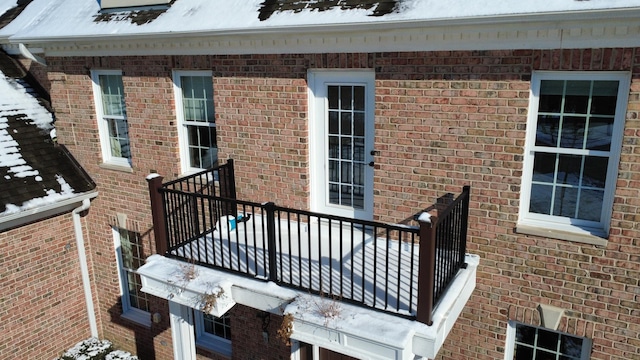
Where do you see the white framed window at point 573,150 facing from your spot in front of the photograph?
facing the viewer

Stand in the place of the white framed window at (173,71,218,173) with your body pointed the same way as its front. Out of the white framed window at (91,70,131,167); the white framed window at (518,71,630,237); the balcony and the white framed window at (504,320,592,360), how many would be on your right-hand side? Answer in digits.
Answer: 1

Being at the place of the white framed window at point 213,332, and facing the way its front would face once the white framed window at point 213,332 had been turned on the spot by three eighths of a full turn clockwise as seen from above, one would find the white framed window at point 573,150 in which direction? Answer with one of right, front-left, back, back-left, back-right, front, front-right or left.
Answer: back-right

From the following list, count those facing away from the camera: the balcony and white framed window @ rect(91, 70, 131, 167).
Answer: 0

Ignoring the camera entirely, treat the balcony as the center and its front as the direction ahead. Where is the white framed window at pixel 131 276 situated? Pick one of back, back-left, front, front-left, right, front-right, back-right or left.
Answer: right

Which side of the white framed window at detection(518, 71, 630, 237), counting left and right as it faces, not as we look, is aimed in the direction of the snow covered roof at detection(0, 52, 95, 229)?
right

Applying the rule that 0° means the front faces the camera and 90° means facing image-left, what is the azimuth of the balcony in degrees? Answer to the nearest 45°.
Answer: approximately 45°

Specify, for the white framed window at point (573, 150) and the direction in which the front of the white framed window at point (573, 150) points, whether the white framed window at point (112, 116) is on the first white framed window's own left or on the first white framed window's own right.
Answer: on the first white framed window's own right

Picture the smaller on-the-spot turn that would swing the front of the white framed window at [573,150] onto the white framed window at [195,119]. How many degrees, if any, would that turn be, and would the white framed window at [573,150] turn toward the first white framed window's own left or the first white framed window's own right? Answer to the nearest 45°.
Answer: approximately 90° to the first white framed window's own right

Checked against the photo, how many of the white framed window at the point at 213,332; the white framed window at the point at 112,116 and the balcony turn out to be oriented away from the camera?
0

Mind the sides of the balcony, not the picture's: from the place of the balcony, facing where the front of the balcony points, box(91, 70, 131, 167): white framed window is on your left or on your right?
on your right

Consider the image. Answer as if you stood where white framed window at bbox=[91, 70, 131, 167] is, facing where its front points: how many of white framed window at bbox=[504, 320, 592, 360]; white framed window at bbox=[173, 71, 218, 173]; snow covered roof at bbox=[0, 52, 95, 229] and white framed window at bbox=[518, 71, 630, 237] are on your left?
3
